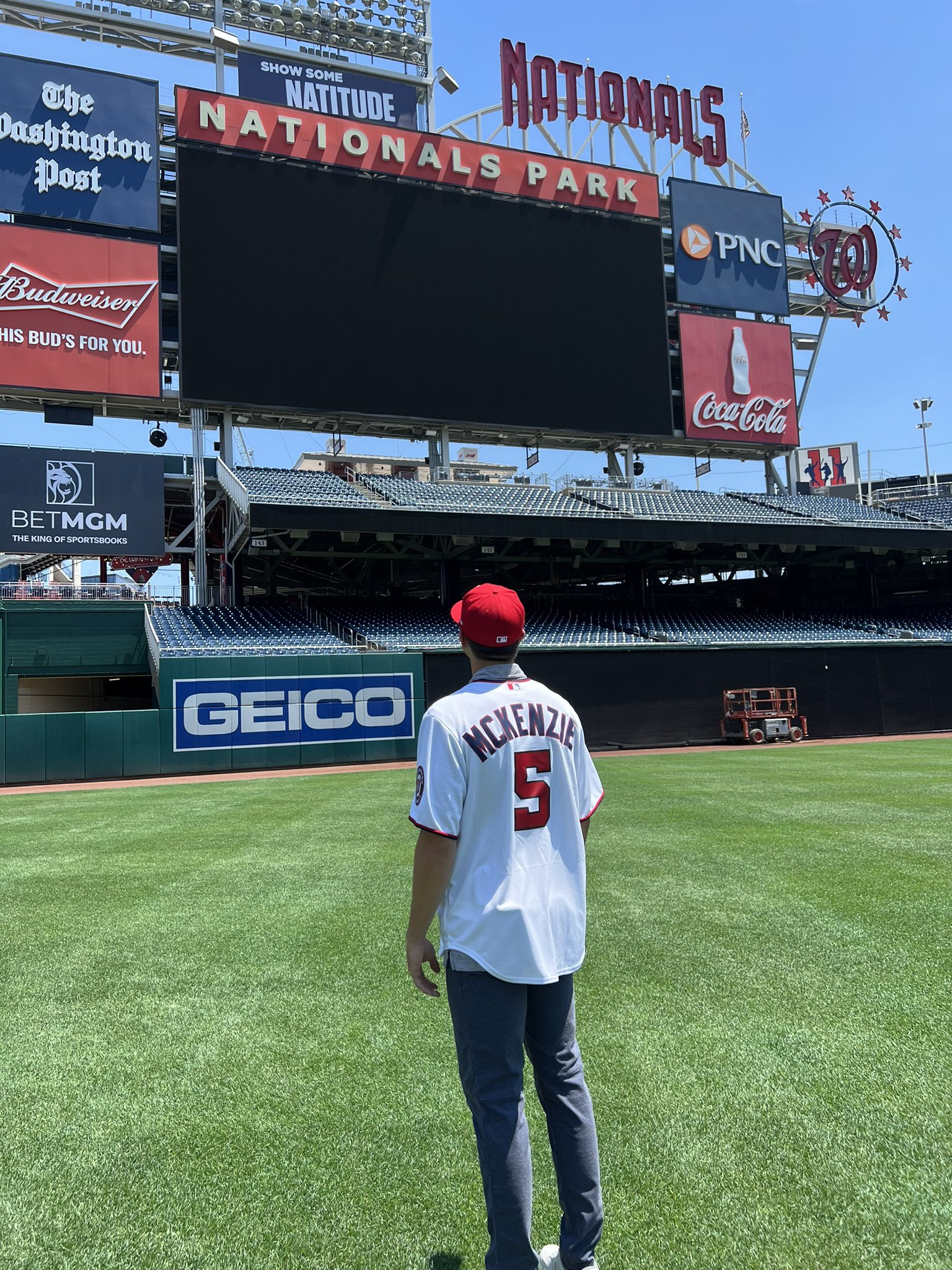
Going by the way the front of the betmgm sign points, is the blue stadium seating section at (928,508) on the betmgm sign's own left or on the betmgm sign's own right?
on the betmgm sign's own left

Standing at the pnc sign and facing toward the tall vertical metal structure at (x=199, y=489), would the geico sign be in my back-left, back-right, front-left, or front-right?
front-left

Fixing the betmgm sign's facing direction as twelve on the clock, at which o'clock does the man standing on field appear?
The man standing on field is roughly at 12 o'clock from the betmgm sign.

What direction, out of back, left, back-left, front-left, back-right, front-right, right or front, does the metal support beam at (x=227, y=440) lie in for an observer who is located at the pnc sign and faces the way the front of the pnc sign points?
right

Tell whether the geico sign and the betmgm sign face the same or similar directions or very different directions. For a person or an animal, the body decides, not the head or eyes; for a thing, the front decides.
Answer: same or similar directions

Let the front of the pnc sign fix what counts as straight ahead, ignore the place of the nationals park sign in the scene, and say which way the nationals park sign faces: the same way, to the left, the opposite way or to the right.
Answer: the same way

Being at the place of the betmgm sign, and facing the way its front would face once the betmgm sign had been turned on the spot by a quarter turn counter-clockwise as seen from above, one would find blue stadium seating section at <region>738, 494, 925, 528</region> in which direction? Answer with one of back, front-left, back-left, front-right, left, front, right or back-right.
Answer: front

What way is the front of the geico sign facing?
toward the camera

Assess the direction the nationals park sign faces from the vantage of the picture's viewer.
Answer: facing the viewer and to the right of the viewer

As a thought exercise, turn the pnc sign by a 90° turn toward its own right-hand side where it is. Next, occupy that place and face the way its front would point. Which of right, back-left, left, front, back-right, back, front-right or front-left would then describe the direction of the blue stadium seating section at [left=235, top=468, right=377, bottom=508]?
front

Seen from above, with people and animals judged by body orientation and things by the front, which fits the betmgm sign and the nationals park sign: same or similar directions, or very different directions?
same or similar directions

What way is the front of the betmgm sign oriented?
toward the camera

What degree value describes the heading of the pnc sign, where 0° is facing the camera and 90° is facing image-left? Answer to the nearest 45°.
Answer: approximately 315°
